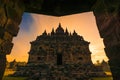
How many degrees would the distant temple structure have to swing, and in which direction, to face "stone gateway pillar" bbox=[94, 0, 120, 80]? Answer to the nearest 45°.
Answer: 0° — it already faces it

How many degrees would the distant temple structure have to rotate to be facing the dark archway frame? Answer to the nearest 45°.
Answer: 0° — it already faces it

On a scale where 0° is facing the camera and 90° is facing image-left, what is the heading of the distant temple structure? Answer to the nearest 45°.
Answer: approximately 0°
